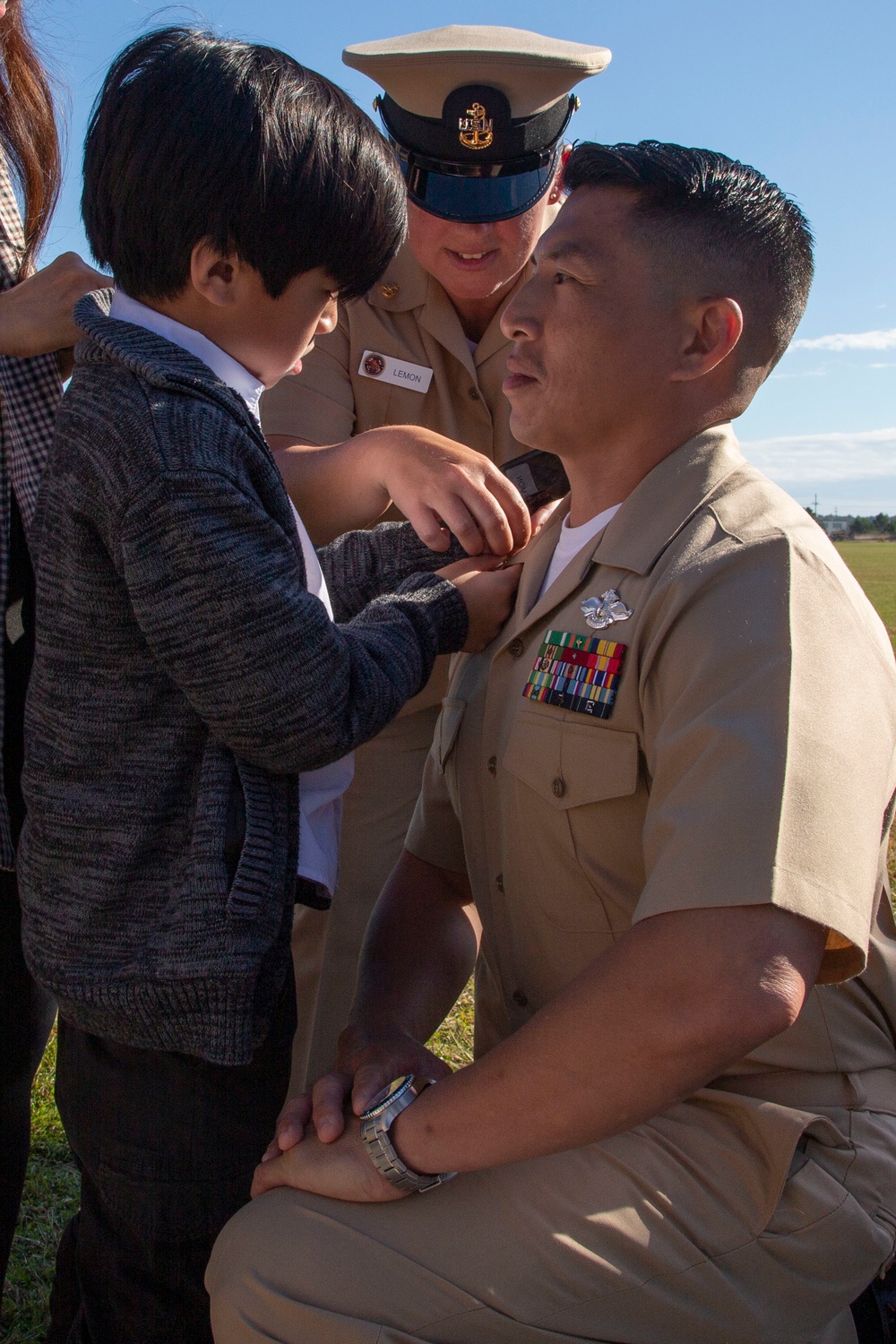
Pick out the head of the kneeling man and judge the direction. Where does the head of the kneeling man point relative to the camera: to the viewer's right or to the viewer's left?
to the viewer's left

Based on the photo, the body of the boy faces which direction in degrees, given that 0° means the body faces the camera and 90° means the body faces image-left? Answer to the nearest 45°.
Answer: approximately 270°

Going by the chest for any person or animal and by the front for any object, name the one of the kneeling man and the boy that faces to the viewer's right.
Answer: the boy

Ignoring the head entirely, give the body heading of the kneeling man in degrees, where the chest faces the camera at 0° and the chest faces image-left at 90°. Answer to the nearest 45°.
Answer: approximately 45°

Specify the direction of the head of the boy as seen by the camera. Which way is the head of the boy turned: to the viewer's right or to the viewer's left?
to the viewer's right

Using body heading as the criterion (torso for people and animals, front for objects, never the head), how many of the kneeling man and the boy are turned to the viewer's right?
1
